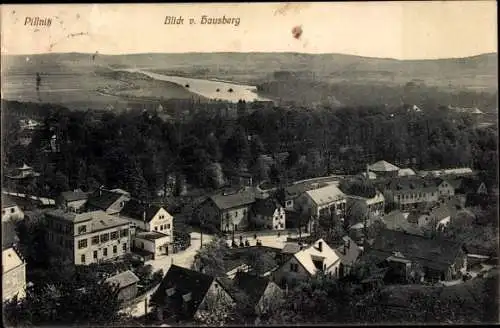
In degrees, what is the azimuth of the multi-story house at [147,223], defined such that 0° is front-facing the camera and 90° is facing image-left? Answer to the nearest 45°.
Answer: approximately 315°

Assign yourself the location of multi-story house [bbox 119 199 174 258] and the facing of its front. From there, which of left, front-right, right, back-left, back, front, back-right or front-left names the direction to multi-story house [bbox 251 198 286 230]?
front-left

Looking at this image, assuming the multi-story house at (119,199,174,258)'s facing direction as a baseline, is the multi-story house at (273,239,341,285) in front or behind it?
in front

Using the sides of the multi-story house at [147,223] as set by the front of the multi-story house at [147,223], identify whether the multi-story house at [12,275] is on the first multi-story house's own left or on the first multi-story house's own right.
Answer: on the first multi-story house's own right
